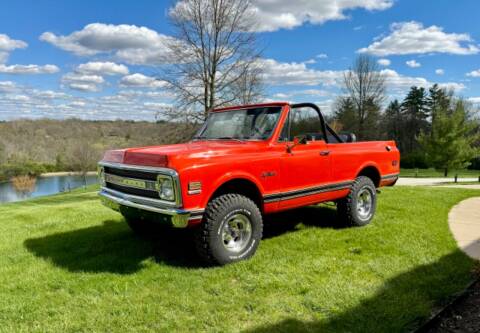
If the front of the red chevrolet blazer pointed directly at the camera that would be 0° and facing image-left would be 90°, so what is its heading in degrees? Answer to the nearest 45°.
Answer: approximately 45°

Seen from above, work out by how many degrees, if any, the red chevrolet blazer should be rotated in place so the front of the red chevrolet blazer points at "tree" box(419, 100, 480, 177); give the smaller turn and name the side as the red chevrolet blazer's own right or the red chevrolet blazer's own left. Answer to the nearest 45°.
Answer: approximately 180°

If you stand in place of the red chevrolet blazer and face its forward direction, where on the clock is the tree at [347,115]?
The tree is roughly at 5 o'clock from the red chevrolet blazer.

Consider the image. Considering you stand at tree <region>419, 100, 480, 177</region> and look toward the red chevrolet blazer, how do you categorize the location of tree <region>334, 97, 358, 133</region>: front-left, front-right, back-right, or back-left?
back-right
